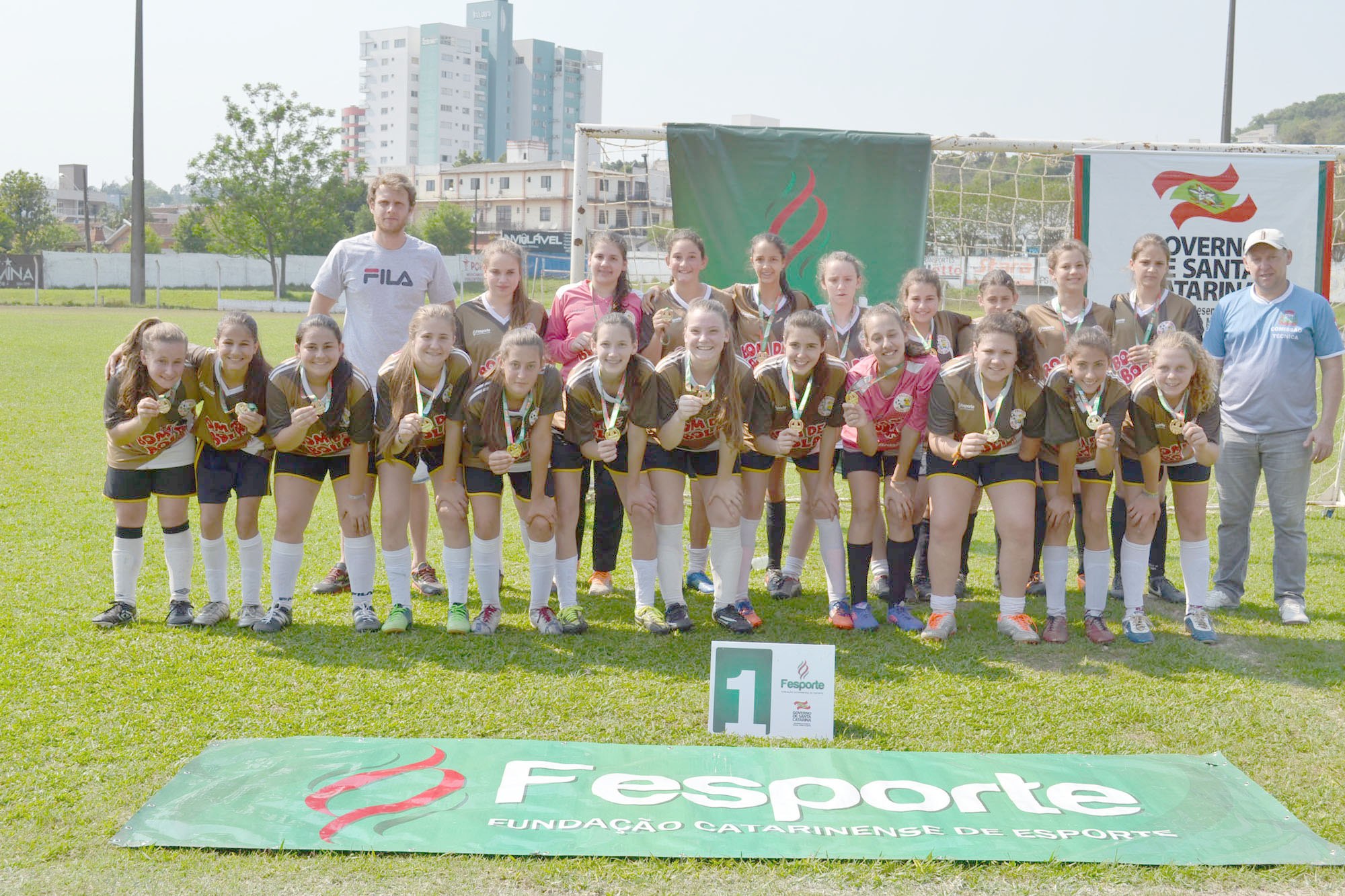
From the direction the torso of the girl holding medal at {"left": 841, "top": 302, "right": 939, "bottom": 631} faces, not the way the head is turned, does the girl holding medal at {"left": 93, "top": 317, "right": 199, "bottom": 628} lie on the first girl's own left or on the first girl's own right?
on the first girl's own right

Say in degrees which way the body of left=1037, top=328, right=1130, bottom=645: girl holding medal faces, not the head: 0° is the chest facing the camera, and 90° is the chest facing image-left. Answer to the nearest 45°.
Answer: approximately 0°

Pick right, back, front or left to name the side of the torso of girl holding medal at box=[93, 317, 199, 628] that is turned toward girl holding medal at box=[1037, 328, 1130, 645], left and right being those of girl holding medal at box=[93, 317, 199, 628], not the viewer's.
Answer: left

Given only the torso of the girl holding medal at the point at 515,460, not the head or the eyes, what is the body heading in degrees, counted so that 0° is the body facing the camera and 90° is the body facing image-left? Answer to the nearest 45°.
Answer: approximately 0°
